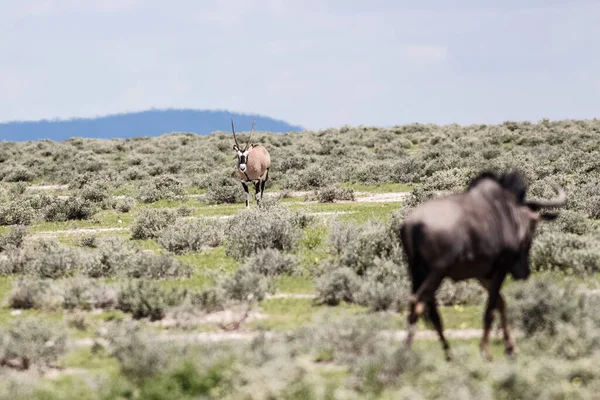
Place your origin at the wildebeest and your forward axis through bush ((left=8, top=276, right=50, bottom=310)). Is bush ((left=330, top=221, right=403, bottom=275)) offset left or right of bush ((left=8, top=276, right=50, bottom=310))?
right

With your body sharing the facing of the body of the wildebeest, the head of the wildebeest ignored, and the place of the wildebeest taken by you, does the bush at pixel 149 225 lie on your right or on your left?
on your left

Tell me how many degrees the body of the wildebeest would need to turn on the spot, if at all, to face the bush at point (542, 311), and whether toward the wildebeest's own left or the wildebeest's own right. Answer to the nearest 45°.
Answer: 0° — it already faces it

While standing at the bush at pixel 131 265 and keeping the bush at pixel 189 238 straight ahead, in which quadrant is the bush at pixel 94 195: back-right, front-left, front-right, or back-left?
front-left

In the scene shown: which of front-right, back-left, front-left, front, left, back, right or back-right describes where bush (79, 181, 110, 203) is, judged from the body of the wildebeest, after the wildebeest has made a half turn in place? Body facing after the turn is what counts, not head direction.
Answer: right

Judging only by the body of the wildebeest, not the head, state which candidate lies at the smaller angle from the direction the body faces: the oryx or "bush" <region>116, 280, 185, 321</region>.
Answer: the oryx

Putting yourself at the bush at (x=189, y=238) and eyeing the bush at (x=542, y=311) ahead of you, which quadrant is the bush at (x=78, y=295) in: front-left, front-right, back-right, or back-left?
front-right

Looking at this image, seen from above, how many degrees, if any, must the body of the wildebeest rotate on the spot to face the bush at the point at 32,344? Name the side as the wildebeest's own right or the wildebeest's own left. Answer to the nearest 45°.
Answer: approximately 135° to the wildebeest's own left

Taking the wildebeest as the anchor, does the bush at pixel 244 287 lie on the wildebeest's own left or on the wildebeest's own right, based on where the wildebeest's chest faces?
on the wildebeest's own left

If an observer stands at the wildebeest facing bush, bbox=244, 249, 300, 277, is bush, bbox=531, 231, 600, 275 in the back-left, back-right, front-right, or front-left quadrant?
front-right

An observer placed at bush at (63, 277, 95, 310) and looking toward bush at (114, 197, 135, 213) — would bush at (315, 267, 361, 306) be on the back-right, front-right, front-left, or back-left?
back-right

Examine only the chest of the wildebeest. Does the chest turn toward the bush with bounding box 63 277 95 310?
no

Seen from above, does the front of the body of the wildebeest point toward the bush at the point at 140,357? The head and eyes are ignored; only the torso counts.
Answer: no

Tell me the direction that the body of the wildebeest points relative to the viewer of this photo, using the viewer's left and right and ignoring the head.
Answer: facing away from the viewer and to the right of the viewer

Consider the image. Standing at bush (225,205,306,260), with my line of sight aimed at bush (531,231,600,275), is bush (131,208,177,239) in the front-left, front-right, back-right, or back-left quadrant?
back-left

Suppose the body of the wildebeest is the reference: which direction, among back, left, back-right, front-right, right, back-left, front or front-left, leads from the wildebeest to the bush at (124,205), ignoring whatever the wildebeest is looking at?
left

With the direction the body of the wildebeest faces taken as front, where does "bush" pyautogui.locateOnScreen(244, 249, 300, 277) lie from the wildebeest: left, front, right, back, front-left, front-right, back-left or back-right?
left

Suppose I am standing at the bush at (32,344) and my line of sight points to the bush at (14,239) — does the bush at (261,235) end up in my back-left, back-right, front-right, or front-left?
front-right

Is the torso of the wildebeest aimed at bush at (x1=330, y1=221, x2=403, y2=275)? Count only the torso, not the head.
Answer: no
